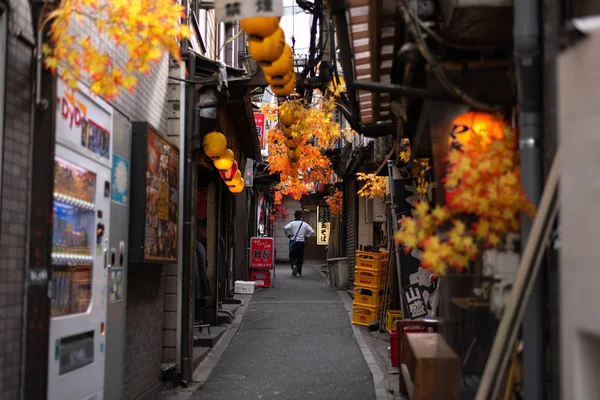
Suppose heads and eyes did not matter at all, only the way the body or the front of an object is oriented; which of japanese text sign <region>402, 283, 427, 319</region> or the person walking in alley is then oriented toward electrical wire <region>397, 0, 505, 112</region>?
the japanese text sign

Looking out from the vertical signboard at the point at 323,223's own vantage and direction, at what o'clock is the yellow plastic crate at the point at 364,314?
The yellow plastic crate is roughly at 12 o'clock from the vertical signboard.

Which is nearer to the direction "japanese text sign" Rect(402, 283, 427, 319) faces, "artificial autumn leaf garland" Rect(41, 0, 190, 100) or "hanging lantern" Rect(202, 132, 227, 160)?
the artificial autumn leaf garland

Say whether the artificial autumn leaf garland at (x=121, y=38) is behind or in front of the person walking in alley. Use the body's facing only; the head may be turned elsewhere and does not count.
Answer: behind

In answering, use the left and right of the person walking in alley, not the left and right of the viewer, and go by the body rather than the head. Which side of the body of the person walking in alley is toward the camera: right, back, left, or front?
back

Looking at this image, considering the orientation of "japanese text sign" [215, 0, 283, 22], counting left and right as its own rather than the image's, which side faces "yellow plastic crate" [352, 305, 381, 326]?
back

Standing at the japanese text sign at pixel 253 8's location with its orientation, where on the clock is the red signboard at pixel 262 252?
The red signboard is roughly at 6 o'clock from the japanese text sign.

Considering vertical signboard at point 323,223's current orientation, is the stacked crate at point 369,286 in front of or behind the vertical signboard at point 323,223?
in front

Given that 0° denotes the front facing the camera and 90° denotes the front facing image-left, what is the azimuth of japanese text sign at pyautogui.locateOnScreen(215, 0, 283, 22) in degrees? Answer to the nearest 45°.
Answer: approximately 0°

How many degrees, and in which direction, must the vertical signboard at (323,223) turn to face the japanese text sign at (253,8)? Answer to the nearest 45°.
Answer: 0° — it already faces it

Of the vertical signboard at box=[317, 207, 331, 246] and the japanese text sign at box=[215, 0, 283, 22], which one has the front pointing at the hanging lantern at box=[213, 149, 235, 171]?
the vertical signboard

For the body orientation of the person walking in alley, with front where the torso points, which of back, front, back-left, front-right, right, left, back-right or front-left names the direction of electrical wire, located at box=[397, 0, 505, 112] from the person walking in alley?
back
